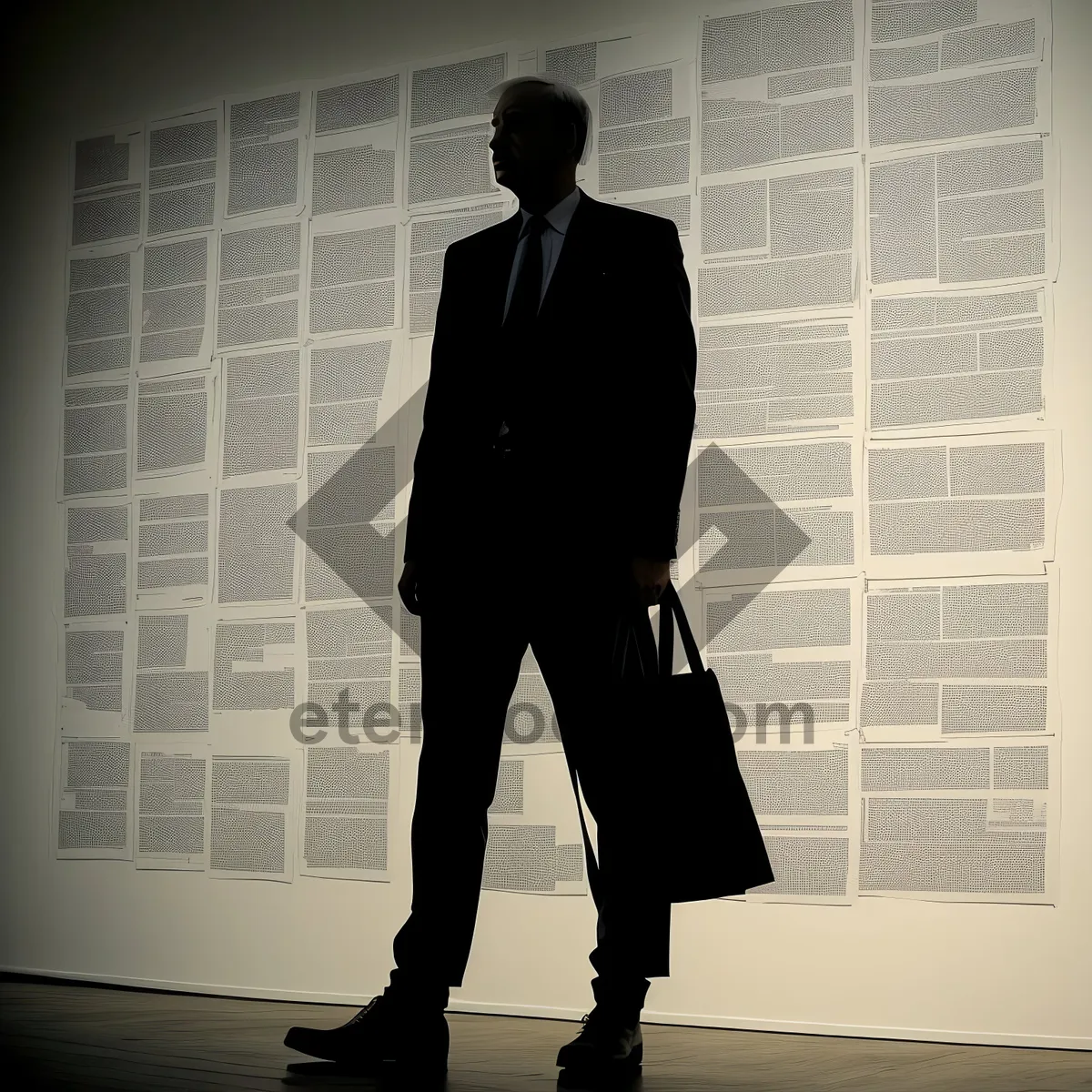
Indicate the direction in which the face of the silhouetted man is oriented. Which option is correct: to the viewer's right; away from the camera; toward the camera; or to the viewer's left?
to the viewer's left

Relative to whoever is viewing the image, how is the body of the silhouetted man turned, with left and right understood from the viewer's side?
facing the viewer and to the left of the viewer
